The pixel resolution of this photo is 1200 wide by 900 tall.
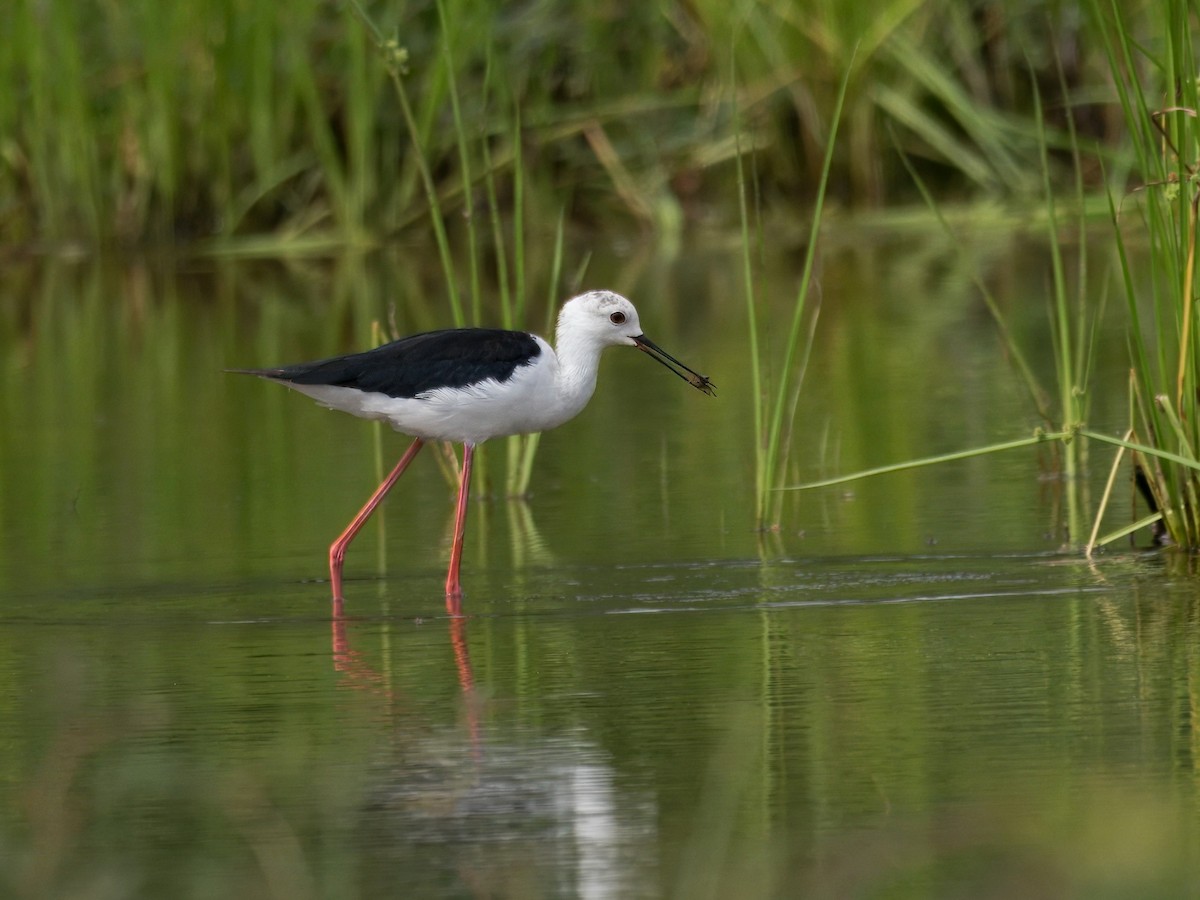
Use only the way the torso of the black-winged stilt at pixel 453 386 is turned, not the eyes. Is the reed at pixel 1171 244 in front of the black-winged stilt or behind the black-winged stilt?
in front

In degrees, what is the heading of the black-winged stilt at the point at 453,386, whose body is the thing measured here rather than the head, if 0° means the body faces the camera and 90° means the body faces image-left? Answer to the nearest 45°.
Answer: approximately 270°
